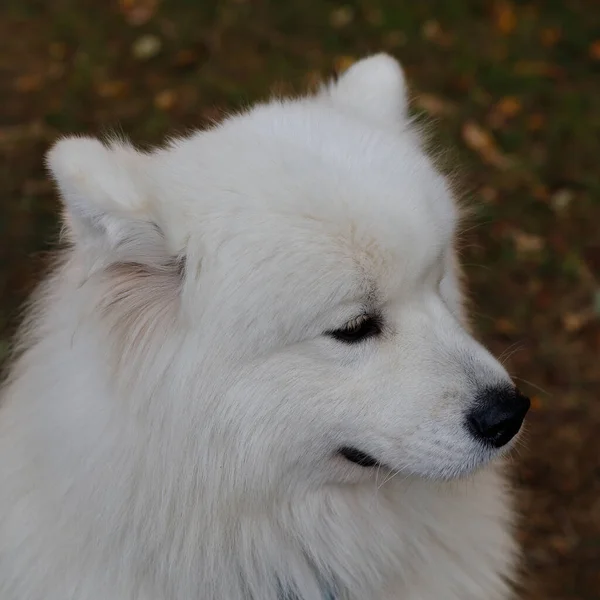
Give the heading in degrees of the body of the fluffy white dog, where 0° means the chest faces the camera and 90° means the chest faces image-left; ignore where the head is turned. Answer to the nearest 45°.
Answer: approximately 315°

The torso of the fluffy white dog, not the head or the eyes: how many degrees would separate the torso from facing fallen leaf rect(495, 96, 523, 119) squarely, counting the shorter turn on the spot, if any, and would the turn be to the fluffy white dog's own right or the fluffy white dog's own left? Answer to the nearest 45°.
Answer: approximately 90° to the fluffy white dog's own left

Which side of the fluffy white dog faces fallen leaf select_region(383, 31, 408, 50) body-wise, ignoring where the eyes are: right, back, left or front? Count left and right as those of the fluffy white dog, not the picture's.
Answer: left

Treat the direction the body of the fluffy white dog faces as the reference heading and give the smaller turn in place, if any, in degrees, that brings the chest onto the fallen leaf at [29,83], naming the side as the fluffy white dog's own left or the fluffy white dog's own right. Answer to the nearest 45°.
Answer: approximately 135° to the fluffy white dog's own left

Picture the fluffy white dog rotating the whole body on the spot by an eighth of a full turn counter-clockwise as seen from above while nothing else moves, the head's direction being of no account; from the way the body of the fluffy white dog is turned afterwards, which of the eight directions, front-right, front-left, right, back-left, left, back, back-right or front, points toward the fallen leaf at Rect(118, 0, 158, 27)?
left

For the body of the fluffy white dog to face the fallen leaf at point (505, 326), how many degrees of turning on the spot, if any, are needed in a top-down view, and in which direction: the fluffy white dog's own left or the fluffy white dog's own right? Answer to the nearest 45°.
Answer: approximately 90° to the fluffy white dog's own left

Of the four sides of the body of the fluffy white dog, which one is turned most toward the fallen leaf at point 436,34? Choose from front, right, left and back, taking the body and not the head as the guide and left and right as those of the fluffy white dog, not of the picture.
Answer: left

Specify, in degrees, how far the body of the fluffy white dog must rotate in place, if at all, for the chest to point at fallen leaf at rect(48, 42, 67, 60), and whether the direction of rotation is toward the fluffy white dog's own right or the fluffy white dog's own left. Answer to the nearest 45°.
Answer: approximately 135° to the fluffy white dog's own left

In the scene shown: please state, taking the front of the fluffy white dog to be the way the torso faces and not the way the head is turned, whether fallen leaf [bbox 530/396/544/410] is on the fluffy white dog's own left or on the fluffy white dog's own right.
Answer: on the fluffy white dog's own left

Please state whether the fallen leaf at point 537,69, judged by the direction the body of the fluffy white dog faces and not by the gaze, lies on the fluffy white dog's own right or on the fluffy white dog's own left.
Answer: on the fluffy white dog's own left

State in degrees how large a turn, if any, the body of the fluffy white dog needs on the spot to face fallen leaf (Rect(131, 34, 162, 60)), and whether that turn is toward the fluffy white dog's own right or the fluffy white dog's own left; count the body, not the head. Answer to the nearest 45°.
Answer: approximately 135° to the fluffy white dog's own left
